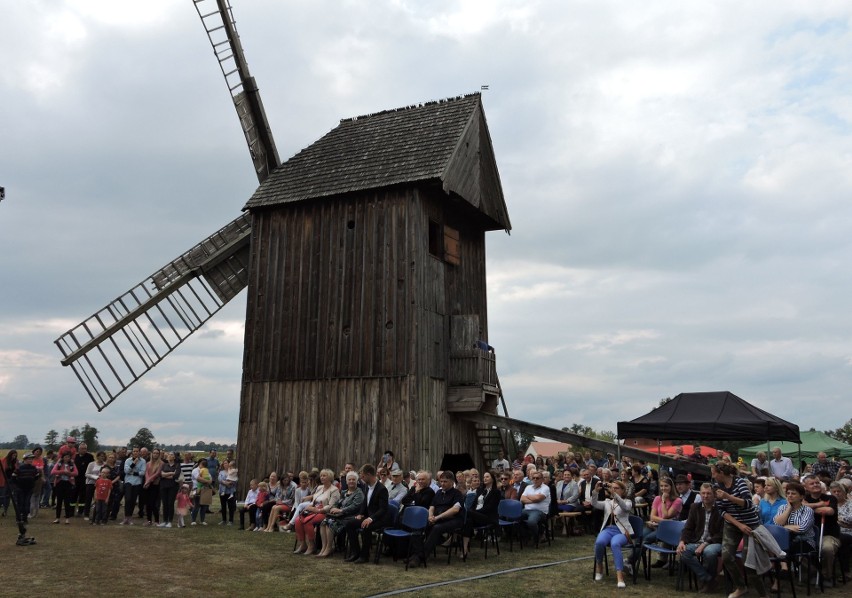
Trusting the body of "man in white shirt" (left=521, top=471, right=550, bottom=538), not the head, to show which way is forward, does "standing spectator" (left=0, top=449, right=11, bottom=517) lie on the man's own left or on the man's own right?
on the man's own right

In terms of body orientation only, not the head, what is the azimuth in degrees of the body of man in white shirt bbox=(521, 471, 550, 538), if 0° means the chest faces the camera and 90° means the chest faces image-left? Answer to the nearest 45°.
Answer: approximately 45°

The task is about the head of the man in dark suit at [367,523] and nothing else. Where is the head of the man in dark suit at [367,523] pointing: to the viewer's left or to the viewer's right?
to the viewer's left

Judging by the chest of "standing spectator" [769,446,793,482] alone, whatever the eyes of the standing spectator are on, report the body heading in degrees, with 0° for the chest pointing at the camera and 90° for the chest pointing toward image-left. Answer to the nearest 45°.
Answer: approximately 45°

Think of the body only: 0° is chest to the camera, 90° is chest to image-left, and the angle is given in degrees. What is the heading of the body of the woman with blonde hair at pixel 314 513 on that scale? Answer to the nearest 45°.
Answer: approximately 45°

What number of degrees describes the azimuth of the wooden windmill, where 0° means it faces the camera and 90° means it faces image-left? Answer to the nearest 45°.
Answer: approximately 135°
